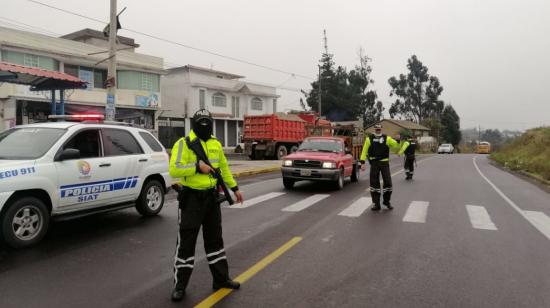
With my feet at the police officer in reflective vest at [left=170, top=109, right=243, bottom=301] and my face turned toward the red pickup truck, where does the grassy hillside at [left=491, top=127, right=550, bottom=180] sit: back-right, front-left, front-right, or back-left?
front-right

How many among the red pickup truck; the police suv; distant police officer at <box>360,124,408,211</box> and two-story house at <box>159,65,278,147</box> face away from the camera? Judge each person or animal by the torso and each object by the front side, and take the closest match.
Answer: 0

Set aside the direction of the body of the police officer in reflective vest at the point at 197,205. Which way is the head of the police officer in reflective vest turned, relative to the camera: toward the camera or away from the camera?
toward the camera

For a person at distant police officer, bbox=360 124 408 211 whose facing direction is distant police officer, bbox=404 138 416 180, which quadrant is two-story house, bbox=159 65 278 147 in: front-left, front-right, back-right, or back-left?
front-left

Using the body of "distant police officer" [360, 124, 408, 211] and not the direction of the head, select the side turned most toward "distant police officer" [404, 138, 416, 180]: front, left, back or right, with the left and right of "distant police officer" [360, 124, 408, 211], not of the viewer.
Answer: back

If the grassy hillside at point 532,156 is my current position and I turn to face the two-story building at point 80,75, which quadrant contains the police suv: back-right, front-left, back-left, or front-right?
front-left

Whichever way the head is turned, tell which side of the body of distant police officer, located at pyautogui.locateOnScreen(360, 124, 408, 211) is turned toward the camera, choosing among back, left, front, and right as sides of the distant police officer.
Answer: front

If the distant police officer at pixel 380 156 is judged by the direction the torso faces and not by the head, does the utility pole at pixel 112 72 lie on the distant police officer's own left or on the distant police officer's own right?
on the distant police officer's own right

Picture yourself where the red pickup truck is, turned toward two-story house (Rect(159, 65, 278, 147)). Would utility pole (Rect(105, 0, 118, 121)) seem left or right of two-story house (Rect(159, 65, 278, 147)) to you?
left

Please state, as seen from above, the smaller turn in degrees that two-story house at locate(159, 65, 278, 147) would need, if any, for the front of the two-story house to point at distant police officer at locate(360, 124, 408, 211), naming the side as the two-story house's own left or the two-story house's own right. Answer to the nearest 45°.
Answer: approximately 45° to the two-story house's own right

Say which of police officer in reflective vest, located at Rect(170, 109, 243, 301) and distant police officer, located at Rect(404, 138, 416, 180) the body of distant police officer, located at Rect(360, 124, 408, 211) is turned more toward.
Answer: the police officer in reflective vest

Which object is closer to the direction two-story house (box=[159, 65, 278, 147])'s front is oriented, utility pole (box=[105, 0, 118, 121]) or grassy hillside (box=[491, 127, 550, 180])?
the grassy hillside

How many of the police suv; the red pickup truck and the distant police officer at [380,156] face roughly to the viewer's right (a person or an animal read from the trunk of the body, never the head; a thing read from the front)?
0

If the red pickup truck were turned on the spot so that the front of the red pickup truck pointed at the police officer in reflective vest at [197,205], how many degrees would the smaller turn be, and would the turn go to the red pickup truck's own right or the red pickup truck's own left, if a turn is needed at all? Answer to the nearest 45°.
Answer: approximately 45° to the red pickup truck's own left

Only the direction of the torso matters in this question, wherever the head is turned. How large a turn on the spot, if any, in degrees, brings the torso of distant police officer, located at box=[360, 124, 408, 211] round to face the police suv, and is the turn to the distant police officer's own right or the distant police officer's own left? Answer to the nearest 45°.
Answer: approximately 45° to the distant police officer's own right

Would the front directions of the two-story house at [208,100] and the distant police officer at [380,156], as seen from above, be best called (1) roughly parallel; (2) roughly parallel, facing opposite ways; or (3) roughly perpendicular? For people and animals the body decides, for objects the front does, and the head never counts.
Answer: roughly perpendicular

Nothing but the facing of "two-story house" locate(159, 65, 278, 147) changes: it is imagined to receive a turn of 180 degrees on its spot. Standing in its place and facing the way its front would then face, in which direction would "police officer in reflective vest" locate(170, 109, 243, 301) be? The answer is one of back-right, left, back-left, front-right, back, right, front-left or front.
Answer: back-left
